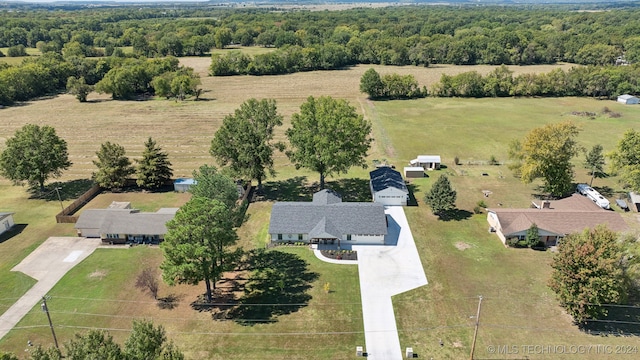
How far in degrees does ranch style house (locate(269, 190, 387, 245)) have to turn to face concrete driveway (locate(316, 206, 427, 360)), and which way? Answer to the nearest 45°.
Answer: approximately 45° to its left

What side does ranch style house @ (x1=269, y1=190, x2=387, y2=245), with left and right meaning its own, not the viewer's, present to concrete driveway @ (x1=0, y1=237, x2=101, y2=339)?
right

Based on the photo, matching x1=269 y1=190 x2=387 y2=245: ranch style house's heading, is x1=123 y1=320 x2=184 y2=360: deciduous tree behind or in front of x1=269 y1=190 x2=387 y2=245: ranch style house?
in front

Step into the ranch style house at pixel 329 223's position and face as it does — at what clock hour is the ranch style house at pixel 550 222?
the ranch style house at pixel 550 222 is roughly at 9 o'clock from the ranch style house at pixel 329 223.

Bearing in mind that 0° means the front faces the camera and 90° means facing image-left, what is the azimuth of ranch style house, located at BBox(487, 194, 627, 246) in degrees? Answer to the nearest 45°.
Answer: approximately 0°

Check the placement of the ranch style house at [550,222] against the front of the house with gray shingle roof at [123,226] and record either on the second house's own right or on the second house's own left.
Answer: on the second house's own left

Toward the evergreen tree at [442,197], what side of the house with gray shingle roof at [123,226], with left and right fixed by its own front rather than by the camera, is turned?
left

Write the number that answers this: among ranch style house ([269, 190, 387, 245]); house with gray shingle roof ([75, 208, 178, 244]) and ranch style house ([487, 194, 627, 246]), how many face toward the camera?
3

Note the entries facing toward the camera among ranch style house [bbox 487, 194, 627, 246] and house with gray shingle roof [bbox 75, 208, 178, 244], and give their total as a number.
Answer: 2

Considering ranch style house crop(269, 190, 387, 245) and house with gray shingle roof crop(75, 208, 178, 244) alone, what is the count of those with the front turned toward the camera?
2

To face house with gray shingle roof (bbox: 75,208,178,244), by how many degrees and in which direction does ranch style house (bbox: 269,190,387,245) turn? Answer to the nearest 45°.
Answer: approximately 90° to its right

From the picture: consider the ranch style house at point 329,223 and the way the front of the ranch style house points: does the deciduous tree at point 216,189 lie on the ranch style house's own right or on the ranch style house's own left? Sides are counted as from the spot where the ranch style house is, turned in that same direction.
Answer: on the ranch style house's own right

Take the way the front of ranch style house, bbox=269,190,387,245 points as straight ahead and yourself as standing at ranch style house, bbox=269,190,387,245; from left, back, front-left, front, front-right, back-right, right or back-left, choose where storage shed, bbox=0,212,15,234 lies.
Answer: right
